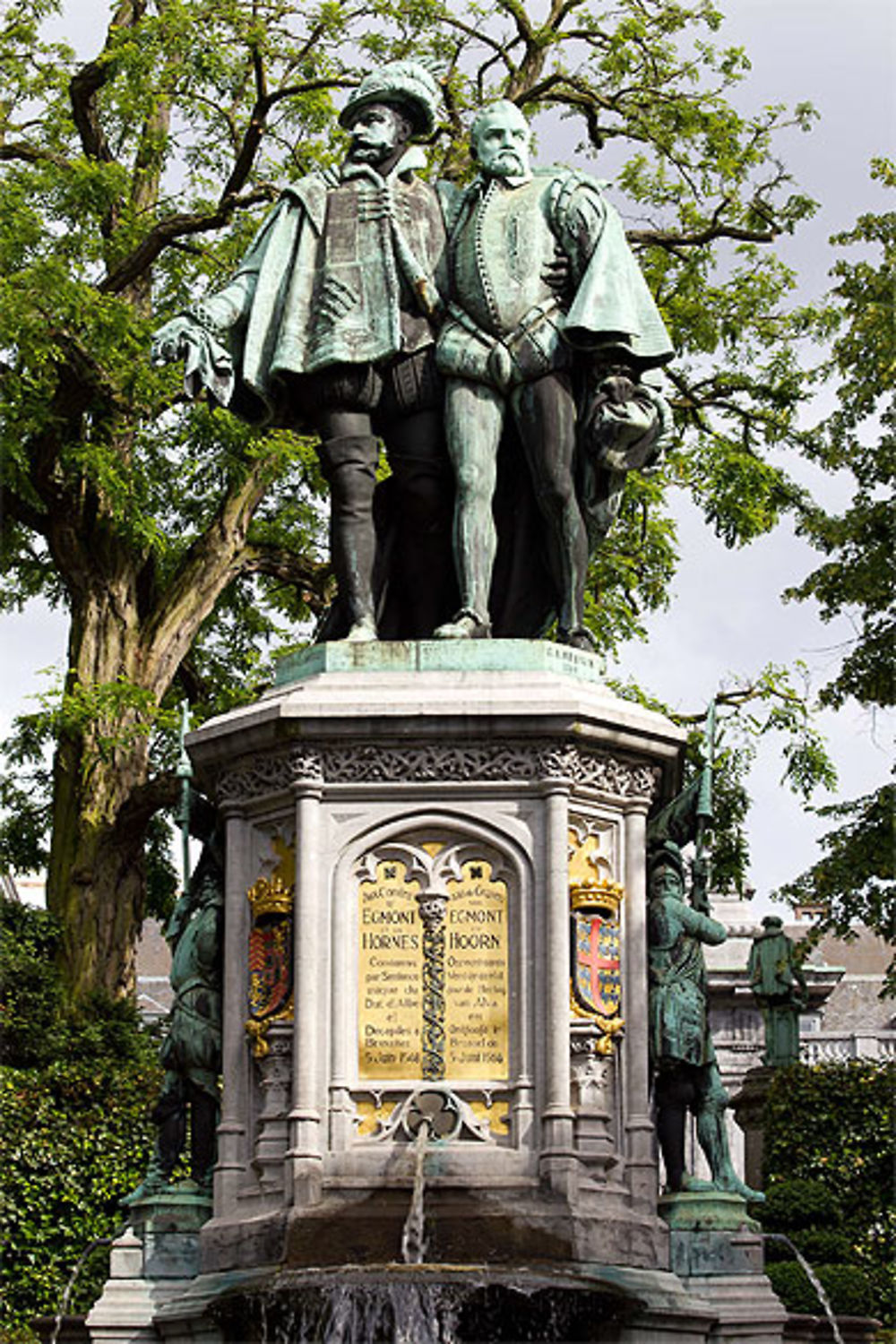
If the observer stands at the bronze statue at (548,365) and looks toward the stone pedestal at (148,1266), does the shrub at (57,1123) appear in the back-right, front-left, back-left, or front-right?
front-right

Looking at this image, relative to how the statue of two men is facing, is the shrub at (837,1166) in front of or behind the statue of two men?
behind

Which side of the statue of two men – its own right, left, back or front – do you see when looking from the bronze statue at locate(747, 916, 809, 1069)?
back

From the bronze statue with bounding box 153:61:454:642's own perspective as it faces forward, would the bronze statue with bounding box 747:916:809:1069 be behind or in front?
behind

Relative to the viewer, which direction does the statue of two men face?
toward the camera
